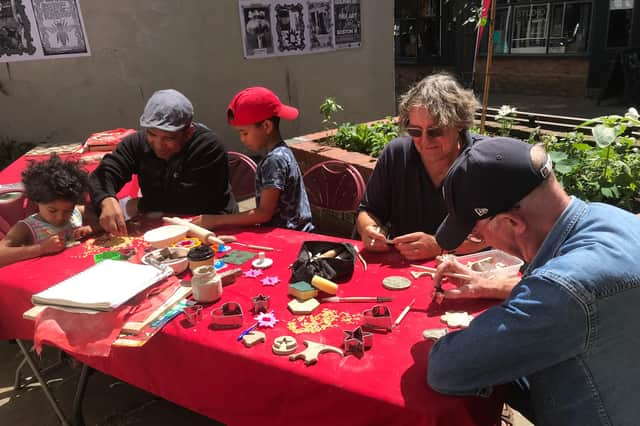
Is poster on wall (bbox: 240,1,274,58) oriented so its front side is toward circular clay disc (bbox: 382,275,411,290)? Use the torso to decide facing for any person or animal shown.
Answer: yes

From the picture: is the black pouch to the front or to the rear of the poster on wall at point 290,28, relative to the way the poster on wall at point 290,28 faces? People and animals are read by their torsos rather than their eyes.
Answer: to the front

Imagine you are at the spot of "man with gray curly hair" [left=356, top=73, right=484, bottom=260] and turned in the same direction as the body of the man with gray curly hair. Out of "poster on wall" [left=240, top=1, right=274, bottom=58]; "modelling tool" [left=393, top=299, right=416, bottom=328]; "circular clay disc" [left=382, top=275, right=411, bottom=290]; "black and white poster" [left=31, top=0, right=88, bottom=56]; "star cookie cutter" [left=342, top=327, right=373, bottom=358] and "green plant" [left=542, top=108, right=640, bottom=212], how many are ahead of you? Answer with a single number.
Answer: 3

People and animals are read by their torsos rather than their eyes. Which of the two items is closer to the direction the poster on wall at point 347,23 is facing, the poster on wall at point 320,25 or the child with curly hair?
the child with curly hair

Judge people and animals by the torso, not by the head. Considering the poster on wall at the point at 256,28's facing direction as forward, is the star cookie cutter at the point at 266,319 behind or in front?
in front
